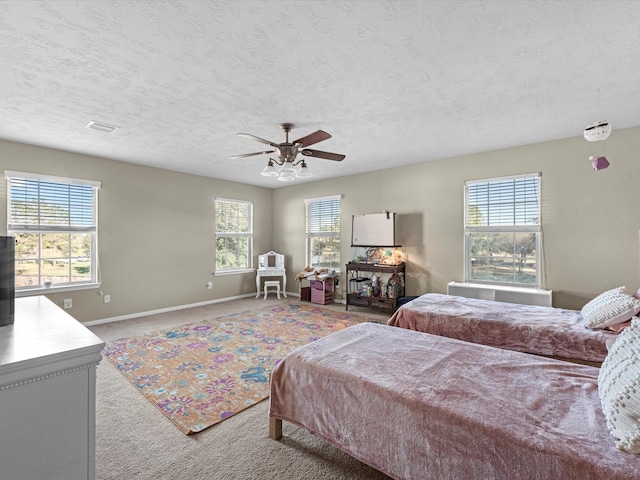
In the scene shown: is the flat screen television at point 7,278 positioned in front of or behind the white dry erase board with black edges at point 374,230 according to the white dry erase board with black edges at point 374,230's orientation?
in front

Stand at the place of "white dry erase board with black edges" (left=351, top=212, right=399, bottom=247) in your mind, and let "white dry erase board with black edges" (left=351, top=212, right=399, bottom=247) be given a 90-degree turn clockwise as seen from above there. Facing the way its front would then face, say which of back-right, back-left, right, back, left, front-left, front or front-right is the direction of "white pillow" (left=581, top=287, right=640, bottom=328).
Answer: back

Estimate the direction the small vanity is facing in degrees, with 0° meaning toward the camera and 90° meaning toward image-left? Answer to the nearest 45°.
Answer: approximately 0°

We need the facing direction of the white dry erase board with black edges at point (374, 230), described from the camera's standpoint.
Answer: facing the viewer and to the left of the viewer

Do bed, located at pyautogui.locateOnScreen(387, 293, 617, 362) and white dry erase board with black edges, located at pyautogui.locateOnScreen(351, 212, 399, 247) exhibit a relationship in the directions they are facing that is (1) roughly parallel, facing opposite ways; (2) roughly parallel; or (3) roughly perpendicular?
roughly perpendicular

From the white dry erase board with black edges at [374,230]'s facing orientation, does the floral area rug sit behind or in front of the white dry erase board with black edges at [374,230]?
in front

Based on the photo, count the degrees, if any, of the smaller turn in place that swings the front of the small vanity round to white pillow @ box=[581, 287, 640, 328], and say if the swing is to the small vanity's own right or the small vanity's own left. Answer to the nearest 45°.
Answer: approximately 45° to the small vanity's own left

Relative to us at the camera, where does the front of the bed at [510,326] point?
facing to the left of the viewer

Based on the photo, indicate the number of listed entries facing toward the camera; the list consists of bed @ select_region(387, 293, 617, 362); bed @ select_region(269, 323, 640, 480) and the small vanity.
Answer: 1

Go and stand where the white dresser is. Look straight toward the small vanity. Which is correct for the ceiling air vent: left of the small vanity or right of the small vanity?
left

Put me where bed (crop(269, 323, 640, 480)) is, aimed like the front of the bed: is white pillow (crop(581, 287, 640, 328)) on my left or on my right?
on my right

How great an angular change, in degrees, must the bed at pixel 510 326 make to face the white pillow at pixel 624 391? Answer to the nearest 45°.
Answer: approximately 90° to its left

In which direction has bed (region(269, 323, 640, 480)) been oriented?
to the viewer's left

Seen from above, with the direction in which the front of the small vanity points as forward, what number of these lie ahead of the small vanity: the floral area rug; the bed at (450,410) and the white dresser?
3
